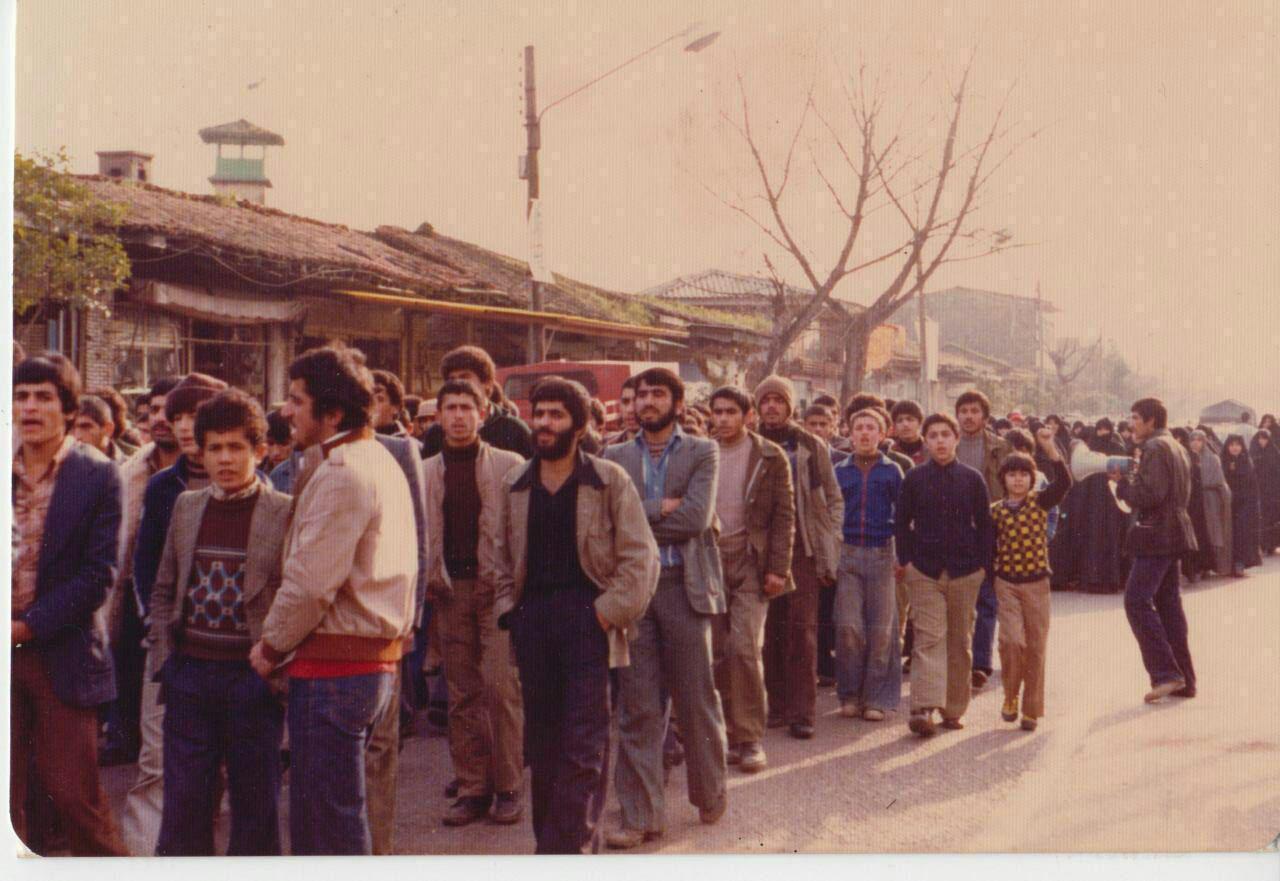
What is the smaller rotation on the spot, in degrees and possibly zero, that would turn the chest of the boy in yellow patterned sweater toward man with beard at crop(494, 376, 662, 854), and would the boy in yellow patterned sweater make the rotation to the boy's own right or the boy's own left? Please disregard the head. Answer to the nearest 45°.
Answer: approximately 45° to the boy's own right

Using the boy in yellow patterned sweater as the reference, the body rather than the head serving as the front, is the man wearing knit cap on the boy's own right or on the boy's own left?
on the boy's own right

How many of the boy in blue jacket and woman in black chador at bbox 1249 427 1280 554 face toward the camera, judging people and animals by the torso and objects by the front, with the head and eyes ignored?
2

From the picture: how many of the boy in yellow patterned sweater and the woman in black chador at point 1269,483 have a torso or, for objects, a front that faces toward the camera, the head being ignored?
2

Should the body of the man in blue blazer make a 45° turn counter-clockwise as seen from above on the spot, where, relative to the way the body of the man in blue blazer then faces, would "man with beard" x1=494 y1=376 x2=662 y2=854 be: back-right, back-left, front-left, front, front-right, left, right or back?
left

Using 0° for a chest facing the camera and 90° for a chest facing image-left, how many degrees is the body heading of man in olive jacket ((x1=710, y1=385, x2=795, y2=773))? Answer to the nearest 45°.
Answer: approximately 45°

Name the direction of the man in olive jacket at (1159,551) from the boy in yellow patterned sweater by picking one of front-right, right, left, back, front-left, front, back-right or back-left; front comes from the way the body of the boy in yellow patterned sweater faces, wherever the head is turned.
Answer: back-left
